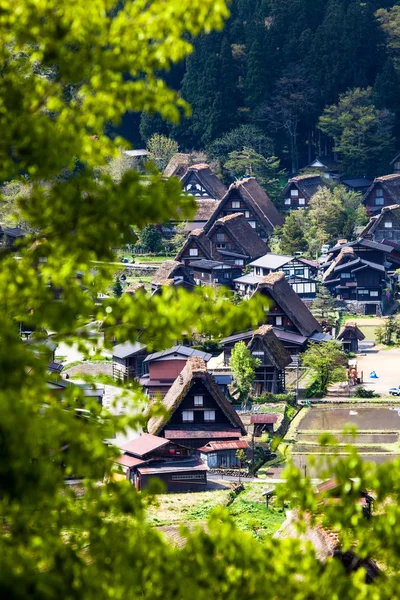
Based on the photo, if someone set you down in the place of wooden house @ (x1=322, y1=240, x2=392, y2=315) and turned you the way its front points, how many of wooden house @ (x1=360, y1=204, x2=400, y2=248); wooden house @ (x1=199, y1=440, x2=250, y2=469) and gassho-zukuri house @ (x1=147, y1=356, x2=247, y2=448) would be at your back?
1

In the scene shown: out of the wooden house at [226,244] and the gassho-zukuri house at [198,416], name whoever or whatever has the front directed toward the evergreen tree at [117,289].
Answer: the wooden house

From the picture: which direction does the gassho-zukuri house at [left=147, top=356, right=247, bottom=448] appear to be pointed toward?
toward the camera

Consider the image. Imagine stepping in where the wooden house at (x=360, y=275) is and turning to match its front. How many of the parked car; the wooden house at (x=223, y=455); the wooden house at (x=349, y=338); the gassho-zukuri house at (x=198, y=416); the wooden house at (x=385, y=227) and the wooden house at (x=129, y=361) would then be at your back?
1

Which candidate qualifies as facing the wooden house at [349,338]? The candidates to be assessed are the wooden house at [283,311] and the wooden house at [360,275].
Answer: the wooden house at [360,275]

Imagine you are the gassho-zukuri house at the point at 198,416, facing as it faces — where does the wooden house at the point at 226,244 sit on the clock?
The wooden house is roughly at 6 o'clock from the gassho-zukuri house.

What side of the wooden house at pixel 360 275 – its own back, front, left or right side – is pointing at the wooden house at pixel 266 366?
front

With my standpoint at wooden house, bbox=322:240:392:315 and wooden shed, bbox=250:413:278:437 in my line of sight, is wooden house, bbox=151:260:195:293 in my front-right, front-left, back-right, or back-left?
front-right

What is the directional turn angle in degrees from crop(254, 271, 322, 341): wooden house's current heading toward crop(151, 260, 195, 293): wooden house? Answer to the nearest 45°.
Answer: approximately 90° to its right

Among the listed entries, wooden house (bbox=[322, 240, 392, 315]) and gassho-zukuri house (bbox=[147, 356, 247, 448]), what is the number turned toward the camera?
2

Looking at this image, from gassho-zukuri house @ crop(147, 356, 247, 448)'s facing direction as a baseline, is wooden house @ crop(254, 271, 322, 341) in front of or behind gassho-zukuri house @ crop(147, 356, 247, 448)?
behind

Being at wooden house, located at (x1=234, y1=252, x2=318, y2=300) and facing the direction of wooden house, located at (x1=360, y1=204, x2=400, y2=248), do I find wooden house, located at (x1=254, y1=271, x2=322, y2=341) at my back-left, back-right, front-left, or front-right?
back-right

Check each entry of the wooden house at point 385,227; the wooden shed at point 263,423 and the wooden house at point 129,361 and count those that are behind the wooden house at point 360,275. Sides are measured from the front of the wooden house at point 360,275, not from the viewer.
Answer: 1

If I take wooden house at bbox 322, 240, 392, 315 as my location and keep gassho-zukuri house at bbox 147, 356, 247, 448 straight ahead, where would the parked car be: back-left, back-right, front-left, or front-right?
front-left

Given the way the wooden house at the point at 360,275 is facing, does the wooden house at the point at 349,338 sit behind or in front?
in front

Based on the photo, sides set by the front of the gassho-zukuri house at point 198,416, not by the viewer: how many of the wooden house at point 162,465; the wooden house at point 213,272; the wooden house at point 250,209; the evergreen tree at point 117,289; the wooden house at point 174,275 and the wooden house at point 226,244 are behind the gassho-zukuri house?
5
